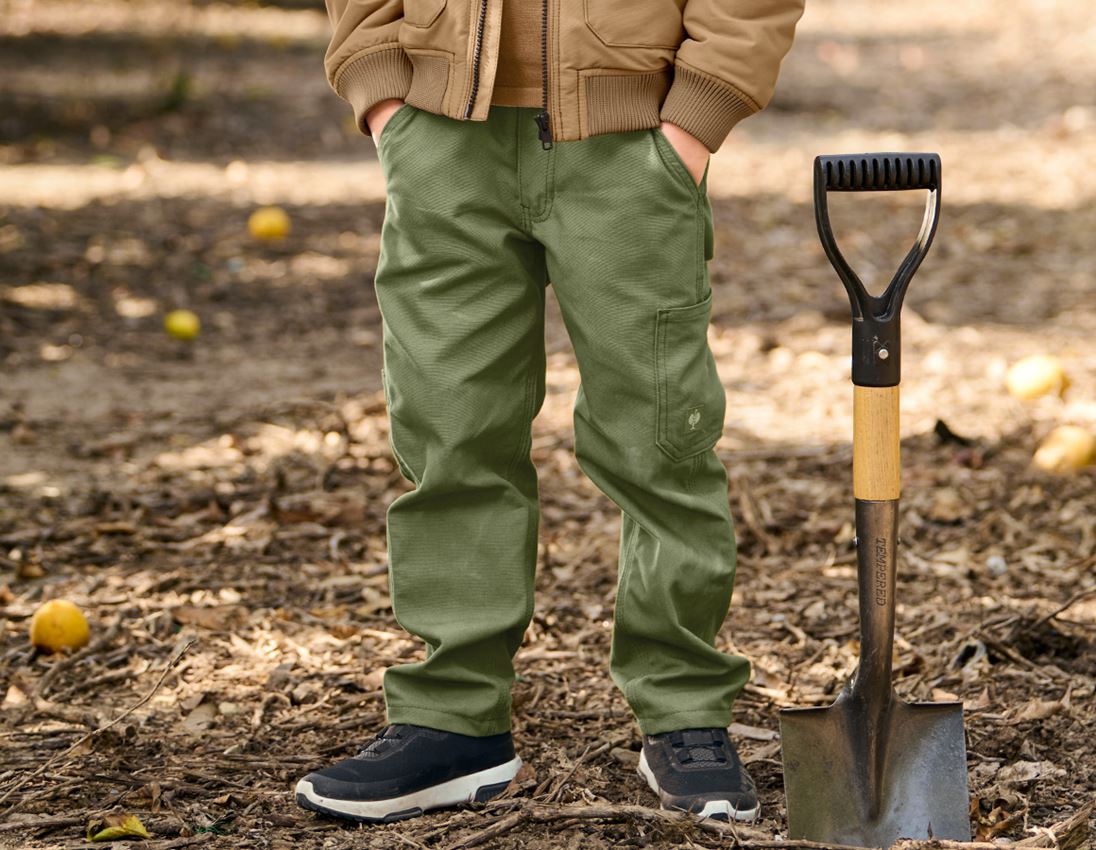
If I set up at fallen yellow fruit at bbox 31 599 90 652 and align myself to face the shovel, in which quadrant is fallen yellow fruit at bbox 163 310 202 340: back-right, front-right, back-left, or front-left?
back-left

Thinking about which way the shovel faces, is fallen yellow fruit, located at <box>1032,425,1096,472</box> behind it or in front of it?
behind

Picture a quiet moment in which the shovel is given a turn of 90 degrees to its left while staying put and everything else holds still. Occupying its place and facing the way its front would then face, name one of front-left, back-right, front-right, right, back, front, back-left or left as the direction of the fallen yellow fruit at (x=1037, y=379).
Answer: left

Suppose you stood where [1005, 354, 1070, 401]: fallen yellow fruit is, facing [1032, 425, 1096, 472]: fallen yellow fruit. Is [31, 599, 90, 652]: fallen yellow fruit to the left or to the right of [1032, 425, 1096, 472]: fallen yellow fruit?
right

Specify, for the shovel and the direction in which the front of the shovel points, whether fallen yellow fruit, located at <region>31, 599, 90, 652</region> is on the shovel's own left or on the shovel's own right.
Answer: on the shovel's own right

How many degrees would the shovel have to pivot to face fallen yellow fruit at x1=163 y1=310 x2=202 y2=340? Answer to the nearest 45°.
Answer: approximately 135° to its right
